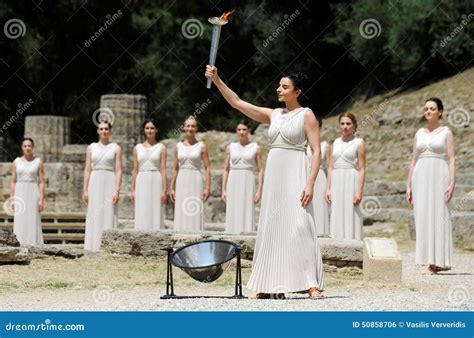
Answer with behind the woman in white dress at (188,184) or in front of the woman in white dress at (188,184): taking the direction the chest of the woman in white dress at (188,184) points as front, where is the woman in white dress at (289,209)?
in front

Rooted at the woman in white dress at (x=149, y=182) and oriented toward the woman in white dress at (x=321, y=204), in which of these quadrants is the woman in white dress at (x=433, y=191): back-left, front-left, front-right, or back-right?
front-right

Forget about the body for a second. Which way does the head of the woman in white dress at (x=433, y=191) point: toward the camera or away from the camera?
toward the camera

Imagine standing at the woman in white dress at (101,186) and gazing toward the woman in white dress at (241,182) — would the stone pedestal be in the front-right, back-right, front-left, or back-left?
front-right

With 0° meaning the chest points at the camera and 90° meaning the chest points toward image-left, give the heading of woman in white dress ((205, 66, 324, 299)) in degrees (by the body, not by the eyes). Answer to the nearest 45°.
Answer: approximately 45°

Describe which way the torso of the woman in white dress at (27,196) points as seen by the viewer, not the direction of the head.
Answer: toward the camera

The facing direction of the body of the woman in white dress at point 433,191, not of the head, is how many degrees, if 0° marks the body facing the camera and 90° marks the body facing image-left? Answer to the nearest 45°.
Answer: approximately 45°

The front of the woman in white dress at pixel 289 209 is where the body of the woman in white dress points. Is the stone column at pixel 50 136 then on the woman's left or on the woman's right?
on the woman's right

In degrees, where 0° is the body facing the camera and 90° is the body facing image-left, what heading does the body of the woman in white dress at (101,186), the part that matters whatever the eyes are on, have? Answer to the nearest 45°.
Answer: approximately 0°

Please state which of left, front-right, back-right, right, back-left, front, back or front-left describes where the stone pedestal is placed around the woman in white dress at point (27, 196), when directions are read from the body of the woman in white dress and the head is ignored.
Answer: front-left

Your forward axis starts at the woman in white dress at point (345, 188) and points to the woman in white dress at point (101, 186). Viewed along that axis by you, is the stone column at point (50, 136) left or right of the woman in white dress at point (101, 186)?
right

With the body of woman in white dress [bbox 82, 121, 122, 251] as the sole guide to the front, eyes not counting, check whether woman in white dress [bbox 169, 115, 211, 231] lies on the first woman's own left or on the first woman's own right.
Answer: on the first woman's own left

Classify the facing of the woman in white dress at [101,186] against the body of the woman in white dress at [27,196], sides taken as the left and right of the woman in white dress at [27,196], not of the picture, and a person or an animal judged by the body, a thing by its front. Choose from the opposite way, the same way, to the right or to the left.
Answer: the same way

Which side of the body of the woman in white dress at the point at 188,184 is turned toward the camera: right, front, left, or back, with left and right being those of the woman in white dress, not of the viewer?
front
